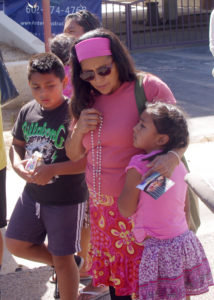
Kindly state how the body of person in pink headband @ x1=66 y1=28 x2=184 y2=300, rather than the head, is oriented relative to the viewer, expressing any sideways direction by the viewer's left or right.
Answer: facing the viewer and to the left of the viewer

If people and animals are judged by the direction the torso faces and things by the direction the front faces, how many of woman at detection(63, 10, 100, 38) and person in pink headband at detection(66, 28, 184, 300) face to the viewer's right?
0
